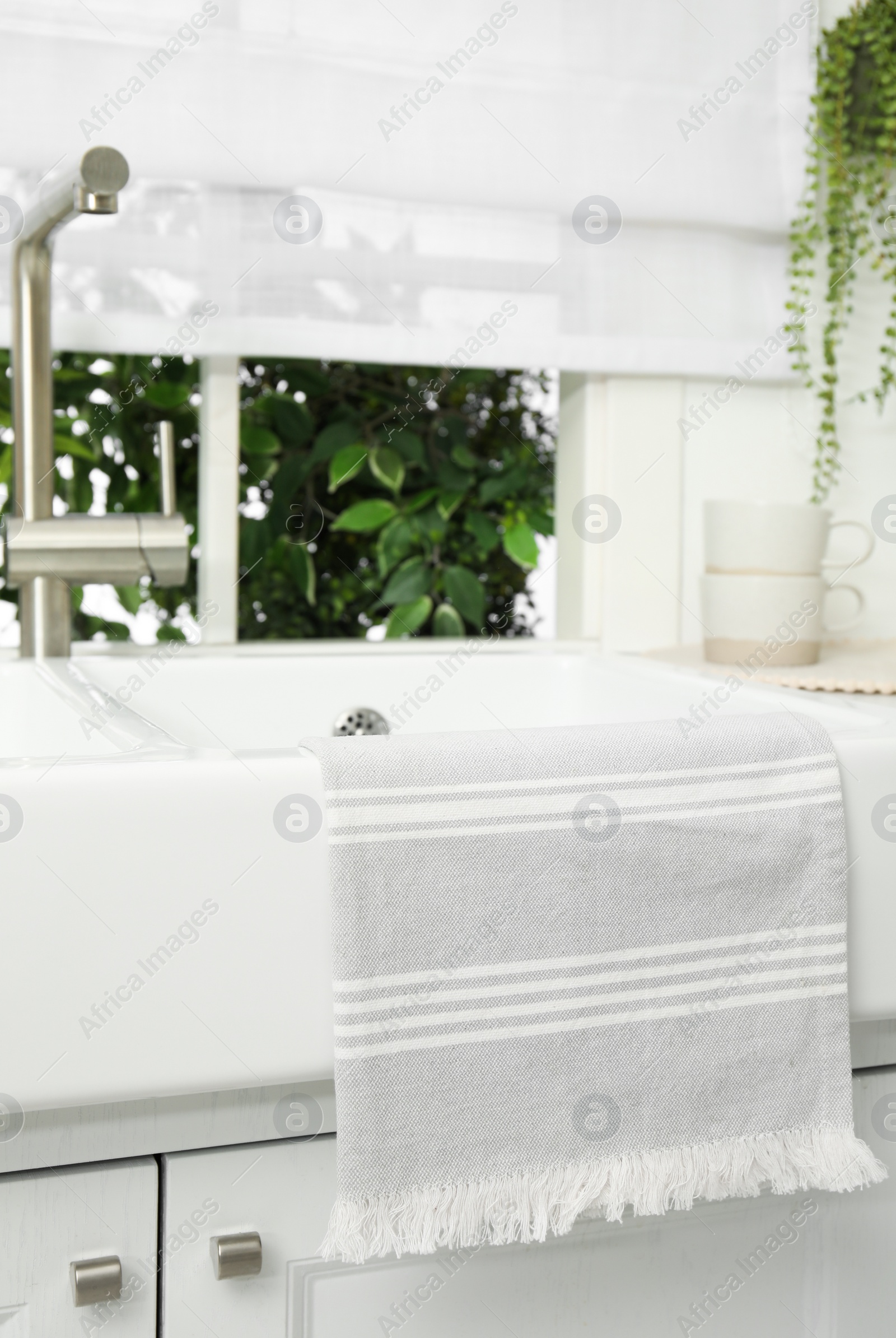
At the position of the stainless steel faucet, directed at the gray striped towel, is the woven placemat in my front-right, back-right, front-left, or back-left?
front-left

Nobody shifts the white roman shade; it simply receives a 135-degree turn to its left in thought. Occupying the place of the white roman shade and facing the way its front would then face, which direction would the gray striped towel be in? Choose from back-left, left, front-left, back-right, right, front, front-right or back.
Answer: back-right

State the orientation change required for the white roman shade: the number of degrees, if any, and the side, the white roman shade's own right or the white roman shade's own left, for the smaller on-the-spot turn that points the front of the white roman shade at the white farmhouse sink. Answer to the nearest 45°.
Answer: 0° — it already faces it

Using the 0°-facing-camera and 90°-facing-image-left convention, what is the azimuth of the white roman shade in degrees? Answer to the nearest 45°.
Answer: approximately 0°
